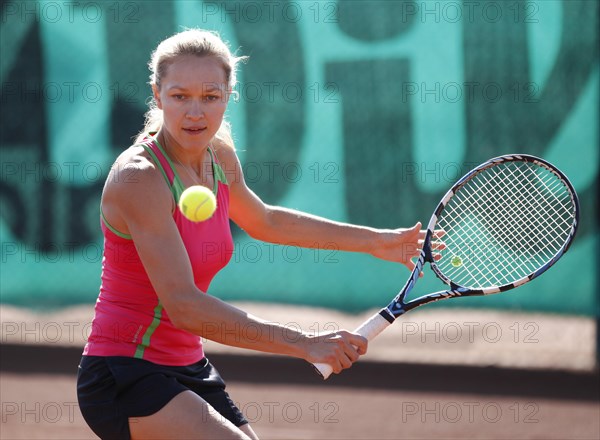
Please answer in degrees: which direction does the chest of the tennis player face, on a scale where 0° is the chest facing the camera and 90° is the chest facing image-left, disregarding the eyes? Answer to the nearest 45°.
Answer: approximately 315°
